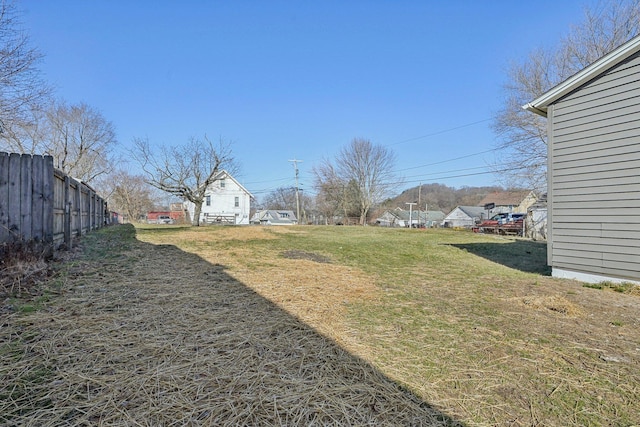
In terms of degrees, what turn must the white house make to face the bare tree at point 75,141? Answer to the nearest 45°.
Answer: approximately 45° to its right

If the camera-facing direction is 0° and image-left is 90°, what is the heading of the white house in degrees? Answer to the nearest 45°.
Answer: approximately 0°

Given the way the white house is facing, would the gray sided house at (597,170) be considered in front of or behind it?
in front

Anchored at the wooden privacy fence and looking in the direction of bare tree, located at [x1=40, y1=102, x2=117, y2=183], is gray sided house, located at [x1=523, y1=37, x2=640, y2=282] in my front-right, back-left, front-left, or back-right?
back-right

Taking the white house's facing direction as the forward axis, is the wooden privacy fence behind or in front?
in front
